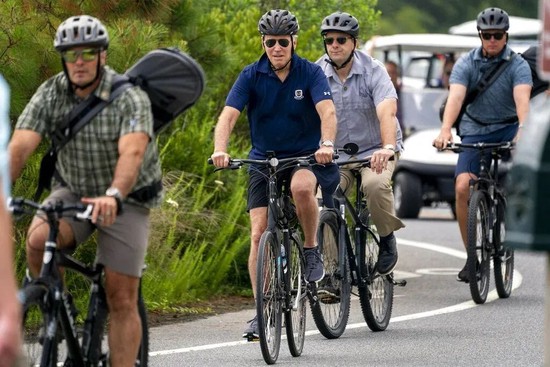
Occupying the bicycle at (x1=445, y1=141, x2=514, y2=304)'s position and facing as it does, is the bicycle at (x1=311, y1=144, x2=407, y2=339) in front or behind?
in front

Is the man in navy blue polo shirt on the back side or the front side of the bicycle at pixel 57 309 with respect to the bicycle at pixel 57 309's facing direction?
on the back side

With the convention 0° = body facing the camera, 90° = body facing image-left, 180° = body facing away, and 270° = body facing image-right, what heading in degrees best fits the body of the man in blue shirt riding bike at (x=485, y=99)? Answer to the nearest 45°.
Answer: approximately 0°

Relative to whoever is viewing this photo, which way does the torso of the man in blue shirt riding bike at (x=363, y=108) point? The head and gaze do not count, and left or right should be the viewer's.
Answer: facing the viewer and to the left of the viewer
